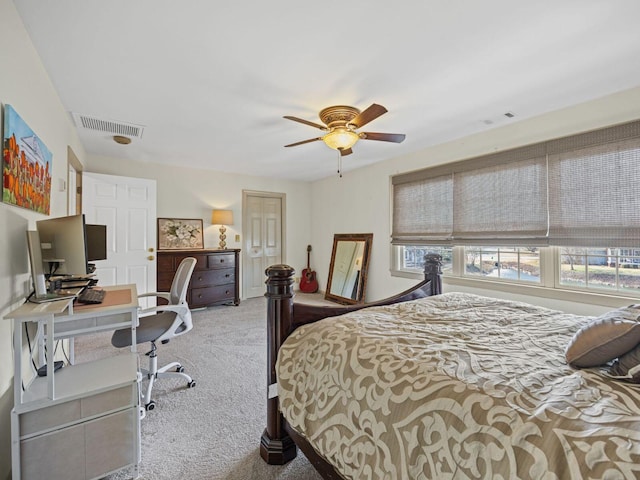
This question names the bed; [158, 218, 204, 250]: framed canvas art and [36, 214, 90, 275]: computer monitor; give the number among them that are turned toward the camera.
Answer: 1

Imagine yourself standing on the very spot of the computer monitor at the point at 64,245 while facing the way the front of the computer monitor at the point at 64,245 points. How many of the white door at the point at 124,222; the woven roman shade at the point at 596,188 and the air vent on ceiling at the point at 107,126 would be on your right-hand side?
1

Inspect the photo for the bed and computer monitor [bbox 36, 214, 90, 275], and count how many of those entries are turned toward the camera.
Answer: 0

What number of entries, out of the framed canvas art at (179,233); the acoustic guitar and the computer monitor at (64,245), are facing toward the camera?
2

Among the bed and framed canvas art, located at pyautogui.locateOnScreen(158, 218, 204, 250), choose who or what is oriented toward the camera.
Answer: the framed canvas art

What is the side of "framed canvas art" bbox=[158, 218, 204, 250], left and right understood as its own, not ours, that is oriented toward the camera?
front

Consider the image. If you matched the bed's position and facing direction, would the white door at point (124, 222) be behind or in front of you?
in front

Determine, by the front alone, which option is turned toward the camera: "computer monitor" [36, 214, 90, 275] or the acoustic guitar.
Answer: the acoustic guitar

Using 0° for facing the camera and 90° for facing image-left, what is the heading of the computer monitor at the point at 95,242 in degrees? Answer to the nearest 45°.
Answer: approximately 315°

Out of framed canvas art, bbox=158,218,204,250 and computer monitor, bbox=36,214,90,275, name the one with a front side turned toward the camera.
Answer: the framed canvas art

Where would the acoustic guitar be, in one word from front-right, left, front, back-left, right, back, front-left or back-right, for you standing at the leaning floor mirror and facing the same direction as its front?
right

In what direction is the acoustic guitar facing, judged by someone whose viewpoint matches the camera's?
facing the viewer

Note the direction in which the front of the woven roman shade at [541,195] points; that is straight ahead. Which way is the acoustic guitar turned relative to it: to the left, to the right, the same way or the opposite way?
to the left

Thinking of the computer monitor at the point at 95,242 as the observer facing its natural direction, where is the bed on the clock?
The bed is roughly at 1 o'clock from the computer monitor.

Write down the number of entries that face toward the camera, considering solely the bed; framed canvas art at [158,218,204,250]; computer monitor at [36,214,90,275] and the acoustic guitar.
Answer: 2

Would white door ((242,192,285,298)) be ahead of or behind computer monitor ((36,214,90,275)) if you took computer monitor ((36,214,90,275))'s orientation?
ahead
